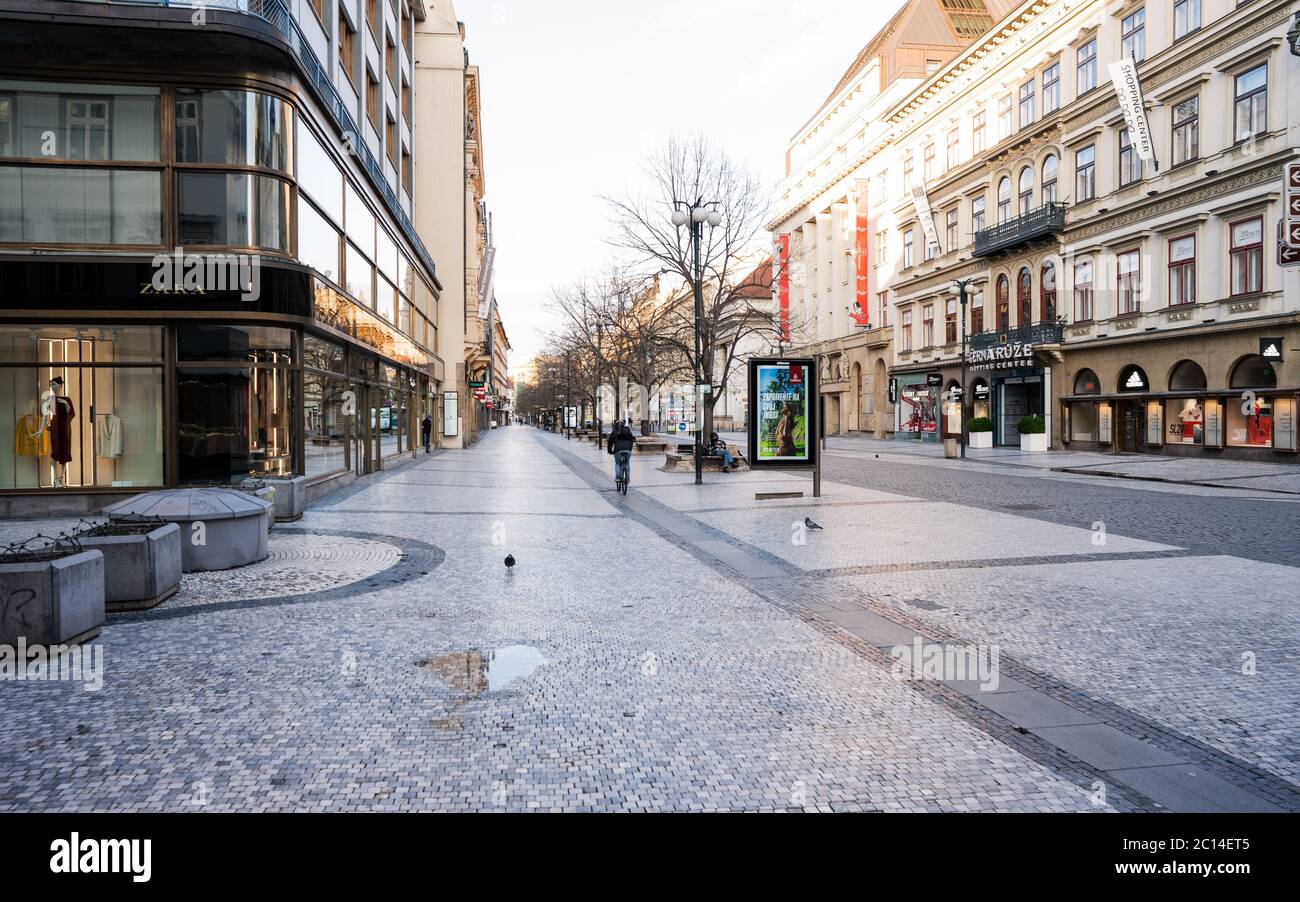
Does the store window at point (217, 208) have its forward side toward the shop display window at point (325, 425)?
no

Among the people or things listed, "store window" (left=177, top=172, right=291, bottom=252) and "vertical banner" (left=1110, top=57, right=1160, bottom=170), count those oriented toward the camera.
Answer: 2

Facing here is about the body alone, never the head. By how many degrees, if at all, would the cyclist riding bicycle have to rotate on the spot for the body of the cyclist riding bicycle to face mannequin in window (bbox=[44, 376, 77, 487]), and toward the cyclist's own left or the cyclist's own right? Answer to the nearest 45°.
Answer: approximately 135° to the cyclist's own left

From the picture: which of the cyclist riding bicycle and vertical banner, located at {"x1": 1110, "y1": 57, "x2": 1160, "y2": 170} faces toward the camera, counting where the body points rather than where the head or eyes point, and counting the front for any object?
the vertical banner

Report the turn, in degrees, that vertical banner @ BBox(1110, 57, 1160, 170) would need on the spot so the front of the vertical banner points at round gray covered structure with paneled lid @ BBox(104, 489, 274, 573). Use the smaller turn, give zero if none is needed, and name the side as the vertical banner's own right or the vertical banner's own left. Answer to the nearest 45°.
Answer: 0° — it already faces it

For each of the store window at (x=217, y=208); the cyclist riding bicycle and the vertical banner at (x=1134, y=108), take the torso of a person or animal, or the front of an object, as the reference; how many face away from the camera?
1

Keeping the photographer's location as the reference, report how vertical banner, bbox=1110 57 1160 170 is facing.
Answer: facing the viewer

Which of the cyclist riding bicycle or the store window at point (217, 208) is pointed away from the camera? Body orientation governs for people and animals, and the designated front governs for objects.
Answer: the cyclist riding bicycle

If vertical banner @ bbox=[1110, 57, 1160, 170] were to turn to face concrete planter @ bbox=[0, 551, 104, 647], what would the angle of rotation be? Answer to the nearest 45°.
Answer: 0° — it already faces it

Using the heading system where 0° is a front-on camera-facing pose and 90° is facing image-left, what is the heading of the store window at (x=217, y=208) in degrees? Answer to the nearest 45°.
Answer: approximately 0°

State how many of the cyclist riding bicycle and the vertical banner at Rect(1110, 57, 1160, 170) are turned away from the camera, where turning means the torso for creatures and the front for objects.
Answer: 1

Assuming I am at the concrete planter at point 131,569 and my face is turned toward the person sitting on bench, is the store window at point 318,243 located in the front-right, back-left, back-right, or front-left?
front-left

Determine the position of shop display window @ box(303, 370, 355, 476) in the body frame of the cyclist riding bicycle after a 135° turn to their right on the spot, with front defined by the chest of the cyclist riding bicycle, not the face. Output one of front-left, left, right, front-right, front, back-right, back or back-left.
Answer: back-right

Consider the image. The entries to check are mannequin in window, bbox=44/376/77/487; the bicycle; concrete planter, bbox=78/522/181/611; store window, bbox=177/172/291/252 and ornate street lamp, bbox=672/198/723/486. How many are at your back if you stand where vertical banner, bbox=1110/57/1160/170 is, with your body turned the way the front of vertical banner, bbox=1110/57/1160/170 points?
0

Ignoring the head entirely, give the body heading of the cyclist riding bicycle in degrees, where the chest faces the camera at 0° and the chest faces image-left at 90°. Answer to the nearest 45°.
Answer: approximately 180°

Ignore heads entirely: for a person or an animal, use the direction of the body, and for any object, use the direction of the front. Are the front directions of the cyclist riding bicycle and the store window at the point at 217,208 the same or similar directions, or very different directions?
very different directions
